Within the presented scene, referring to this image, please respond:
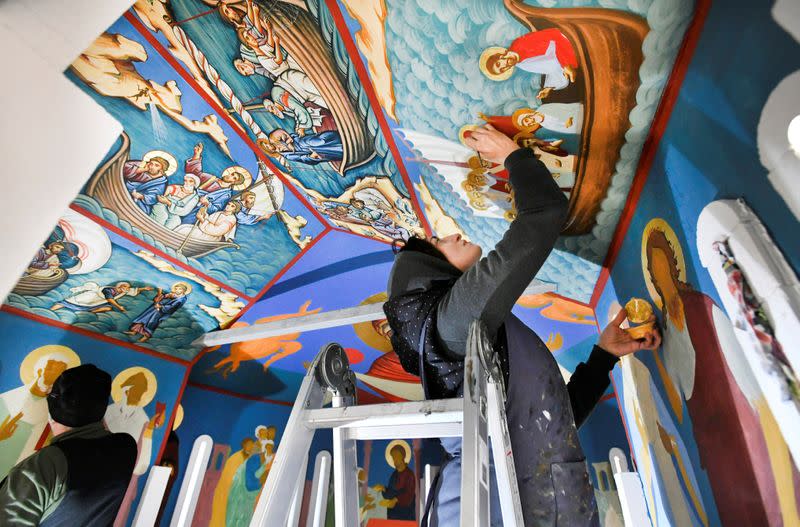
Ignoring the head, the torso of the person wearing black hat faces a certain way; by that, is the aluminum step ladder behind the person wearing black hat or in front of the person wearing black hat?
behind

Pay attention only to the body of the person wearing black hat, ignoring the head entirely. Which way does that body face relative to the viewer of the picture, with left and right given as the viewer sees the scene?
facing away from the viewer and to the left of the viewer
